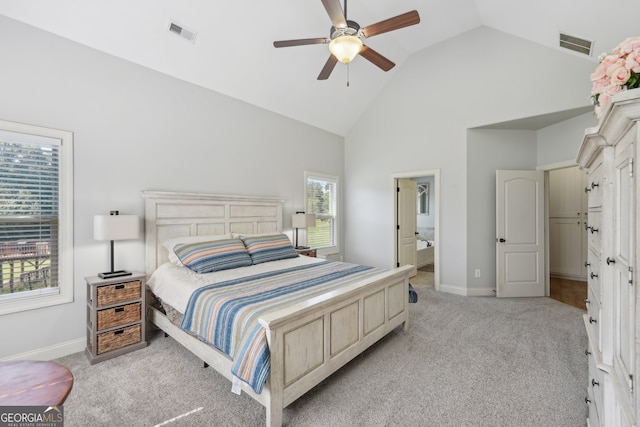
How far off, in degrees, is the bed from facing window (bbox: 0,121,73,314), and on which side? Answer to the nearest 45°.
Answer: approximately 135° to its right

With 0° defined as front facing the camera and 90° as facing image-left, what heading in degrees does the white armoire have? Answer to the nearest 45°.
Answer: approximately 90°

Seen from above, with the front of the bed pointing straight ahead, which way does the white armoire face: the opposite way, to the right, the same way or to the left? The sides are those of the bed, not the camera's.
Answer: the opposite way

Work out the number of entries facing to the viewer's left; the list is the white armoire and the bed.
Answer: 1

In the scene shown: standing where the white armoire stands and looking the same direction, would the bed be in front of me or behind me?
in front

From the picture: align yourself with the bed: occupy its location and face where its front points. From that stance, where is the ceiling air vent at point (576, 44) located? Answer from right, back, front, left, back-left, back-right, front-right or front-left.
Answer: front-left

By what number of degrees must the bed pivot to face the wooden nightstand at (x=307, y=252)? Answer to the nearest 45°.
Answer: approximately 135° to its left

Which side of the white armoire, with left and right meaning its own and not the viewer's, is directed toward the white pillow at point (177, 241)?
front

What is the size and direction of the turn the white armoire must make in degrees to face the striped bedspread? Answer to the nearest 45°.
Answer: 0° — it already faces it
